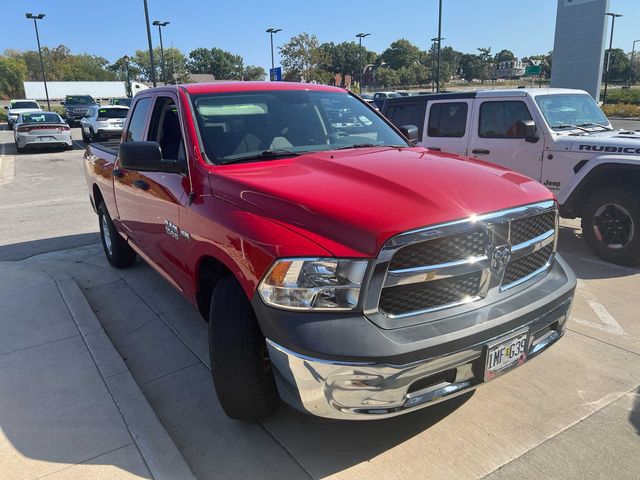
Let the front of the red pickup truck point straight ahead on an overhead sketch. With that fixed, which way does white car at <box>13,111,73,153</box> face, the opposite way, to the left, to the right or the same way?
the opposite way

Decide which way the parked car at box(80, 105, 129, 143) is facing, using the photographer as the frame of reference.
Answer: facing away from the viewer and to the left of the viewer

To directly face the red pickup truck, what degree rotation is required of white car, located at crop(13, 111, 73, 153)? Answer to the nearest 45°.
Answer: approximately 180°

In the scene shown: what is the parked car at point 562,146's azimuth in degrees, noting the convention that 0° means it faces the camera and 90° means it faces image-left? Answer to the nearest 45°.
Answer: approximately 315°

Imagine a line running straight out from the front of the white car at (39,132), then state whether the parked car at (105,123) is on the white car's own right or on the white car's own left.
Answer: on the white car's own right

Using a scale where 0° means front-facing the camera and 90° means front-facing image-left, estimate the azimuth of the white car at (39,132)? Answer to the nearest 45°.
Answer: approximately 180°

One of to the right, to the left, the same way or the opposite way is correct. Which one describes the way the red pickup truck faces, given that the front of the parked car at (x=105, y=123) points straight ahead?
the opposite way

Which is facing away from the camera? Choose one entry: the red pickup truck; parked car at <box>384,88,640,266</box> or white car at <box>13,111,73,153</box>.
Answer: the white car

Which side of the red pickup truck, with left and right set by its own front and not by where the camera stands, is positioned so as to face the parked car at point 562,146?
left

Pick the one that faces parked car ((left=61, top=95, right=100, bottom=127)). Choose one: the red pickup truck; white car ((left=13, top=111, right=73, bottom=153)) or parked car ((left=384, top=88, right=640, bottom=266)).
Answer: the white car
